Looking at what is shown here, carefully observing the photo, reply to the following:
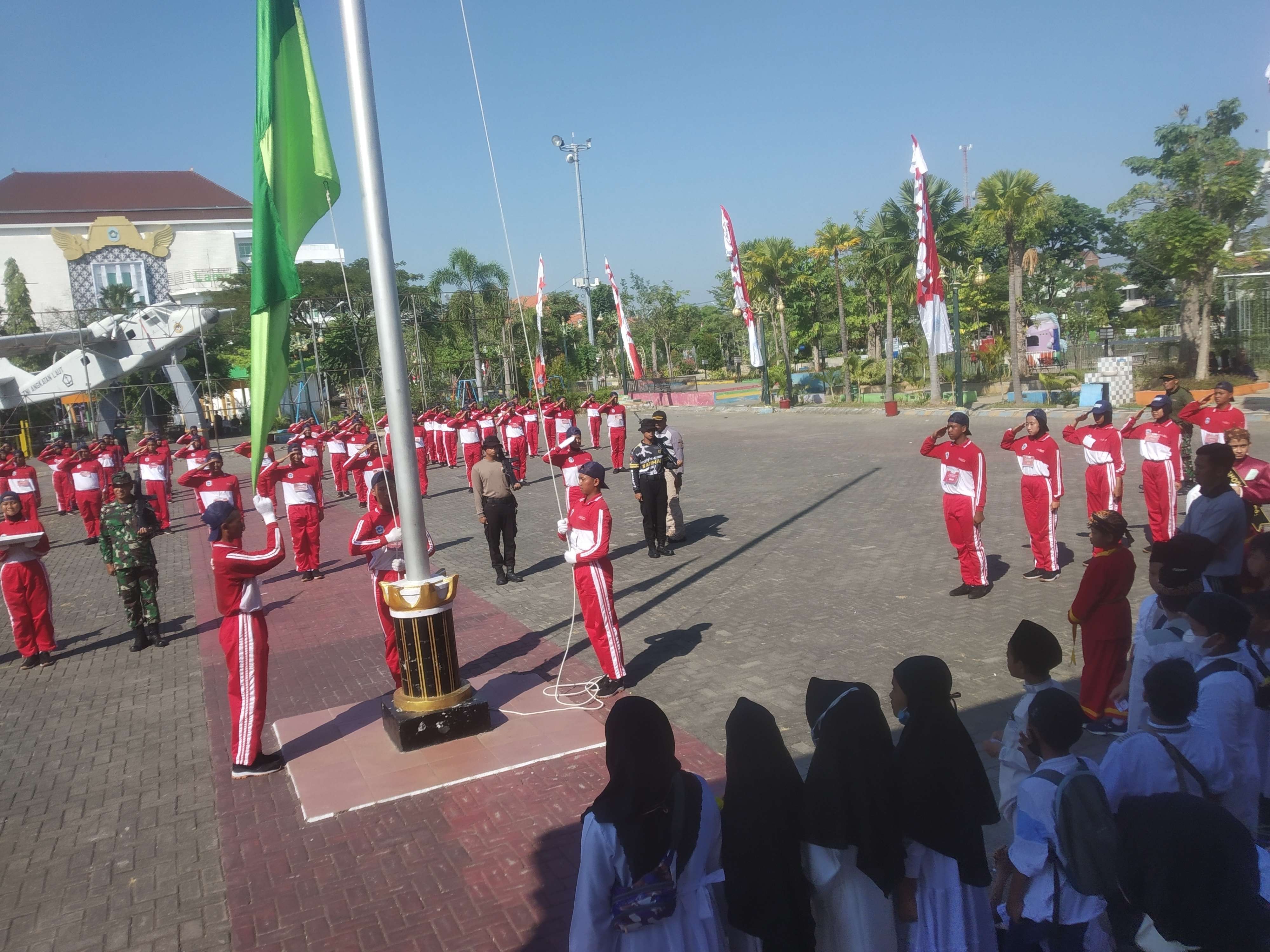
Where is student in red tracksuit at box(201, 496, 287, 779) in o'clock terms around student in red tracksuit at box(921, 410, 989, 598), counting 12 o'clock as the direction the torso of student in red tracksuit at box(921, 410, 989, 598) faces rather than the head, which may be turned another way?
student in red tracksuit at box(201, 496, 287, 779) is roughly at 12 o'clock from student in red tracksuit at box(921, 410, 989, 598).

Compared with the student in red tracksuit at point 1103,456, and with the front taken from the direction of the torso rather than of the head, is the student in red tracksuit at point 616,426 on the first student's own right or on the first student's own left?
on the first student's own right

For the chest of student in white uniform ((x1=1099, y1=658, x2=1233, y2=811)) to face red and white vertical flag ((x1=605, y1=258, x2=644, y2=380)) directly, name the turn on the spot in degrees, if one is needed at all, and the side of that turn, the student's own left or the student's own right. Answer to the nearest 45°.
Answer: approximately 45° to the student's own left

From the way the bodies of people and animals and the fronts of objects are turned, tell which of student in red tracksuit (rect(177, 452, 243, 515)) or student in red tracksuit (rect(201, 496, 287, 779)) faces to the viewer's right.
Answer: student in red tracksuit (rect(201, 496, 287, 779))

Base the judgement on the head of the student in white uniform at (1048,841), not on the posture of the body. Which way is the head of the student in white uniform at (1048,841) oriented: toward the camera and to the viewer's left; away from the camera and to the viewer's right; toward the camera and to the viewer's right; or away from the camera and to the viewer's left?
away from the camera and to the viewer's left

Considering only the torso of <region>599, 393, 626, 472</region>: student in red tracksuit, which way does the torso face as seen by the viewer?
toward the camera

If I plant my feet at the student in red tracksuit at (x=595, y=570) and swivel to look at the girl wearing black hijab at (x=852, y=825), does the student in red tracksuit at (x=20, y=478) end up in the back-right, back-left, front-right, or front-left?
back-right

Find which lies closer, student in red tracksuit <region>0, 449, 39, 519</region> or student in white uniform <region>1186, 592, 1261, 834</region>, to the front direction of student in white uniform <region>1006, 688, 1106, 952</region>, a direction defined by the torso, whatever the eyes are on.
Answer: the student in red tracksuit

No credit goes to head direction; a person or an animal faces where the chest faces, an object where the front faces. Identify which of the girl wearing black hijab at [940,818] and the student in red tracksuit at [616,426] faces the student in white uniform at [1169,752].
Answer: the student in red tracksuit

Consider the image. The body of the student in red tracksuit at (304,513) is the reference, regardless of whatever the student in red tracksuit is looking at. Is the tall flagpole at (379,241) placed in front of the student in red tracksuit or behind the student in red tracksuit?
in front

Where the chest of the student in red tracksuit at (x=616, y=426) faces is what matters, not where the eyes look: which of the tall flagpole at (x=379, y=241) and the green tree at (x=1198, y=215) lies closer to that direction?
the tall flagpole

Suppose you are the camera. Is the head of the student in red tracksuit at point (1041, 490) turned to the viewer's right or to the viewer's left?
to the viewer's left

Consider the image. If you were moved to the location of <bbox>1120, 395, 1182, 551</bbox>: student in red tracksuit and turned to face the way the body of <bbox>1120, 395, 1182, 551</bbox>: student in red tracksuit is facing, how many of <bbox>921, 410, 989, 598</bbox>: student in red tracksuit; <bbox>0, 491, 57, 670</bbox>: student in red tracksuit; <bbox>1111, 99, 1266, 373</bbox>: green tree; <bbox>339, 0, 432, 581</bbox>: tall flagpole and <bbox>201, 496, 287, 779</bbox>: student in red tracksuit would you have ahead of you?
4

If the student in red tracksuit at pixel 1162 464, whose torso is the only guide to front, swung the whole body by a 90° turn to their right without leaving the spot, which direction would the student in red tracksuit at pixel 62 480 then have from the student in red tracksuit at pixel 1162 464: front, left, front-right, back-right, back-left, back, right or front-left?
front-left

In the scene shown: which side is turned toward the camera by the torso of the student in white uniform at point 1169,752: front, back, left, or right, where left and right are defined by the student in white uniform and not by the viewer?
back

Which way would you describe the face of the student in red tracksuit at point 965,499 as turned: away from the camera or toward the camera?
toward the camera

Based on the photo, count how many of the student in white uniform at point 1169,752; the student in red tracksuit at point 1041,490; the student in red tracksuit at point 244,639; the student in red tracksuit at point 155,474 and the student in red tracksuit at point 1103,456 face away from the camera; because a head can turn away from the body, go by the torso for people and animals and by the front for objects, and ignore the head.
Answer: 1

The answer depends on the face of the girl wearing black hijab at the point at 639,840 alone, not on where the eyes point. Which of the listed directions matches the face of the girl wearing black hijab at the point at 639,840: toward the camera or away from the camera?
away from the camera

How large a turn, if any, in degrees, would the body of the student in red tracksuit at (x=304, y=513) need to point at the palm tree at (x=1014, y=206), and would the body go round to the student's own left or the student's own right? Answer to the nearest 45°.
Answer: approximately 135° to the student's own left

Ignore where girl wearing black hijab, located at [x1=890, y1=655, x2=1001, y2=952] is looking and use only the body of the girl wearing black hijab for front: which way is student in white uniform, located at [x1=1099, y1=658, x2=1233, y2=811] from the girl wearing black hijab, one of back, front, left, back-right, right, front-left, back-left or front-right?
right

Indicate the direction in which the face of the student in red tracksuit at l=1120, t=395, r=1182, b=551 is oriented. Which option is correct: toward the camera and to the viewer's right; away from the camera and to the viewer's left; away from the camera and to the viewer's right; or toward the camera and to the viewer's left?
toward the camera and to the viewer's left

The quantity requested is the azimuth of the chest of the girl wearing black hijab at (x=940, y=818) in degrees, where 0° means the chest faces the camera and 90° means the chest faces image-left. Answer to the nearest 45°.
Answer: approximately 135°
